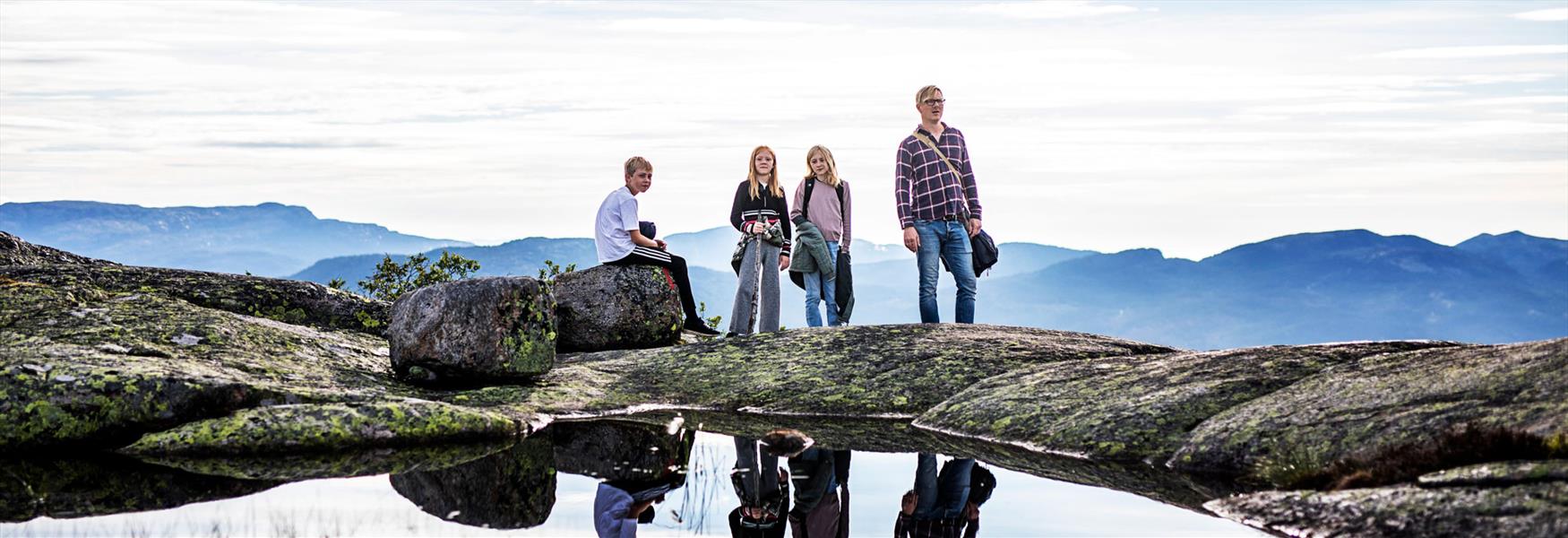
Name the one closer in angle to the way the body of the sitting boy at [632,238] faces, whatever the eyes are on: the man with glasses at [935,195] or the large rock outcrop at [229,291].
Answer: the man with glasses

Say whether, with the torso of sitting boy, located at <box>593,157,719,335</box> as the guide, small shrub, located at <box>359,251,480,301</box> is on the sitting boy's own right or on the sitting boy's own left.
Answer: on the sitting boy's own left

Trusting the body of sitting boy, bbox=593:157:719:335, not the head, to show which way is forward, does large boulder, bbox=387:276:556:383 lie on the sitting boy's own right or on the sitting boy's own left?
on the sitting boy's own right

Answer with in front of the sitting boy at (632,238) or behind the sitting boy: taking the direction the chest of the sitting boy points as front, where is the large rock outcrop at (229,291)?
behind

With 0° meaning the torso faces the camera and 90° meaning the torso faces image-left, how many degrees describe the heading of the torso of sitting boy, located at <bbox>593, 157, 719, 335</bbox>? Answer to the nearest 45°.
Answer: approximately 270°
